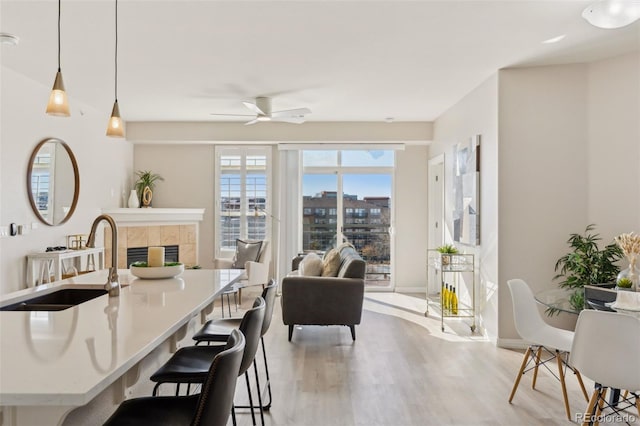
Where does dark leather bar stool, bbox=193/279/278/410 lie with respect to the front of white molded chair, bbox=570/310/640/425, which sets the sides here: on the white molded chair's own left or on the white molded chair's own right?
on the white molded chair's own left

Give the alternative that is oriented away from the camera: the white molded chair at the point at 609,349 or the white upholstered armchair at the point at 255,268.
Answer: the white molded chair at the point at 609,349

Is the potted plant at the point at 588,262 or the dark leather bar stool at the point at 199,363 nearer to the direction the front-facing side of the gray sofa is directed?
the dark leather bar stool

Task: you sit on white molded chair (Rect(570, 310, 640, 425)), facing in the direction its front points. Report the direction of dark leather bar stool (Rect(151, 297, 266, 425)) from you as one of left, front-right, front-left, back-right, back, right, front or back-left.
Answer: back-left

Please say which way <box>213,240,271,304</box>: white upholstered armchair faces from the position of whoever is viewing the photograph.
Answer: facing the viewer and to the left of the viewer

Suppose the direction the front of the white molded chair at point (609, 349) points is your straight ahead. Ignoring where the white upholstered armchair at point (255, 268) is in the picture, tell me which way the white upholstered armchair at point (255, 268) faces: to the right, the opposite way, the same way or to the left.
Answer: the opposite way

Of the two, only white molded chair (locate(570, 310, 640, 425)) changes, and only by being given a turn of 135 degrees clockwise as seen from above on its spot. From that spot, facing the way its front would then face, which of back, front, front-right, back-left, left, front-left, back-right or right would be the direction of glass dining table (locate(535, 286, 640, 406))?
back-left

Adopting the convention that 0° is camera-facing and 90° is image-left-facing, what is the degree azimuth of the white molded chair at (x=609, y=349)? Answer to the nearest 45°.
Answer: approximately 180°

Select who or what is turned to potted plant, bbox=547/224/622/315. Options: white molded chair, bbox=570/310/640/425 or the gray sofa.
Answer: the white molded chair
